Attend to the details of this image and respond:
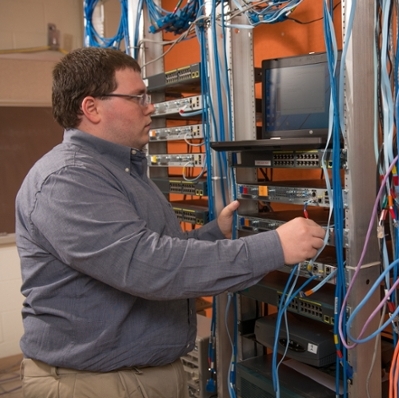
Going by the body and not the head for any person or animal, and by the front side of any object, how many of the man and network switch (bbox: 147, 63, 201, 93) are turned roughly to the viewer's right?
1

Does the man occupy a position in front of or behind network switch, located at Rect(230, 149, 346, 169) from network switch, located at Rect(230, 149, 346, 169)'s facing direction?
in front

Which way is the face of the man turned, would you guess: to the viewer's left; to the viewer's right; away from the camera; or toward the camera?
to the viewer's right

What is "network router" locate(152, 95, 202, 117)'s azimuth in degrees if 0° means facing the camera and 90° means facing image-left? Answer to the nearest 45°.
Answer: approximately 45°

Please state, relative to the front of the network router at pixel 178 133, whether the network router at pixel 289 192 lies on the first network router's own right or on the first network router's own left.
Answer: on the first network router's own left

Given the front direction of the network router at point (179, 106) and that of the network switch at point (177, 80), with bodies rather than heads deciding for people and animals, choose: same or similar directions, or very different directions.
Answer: same or similar directions

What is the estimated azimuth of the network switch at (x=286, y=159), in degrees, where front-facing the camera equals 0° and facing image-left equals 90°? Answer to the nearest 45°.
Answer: approximately 45°

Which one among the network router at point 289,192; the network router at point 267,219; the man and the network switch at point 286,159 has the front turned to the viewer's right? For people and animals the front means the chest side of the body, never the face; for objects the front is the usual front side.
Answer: the man

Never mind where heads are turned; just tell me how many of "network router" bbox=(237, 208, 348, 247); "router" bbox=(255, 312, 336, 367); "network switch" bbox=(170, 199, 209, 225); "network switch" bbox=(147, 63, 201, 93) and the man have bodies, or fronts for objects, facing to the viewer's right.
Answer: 1

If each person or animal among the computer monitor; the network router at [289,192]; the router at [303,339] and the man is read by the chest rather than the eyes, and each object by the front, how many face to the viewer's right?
1

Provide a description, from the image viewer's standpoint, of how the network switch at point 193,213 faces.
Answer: facing the viewer and to the left of the viewer
